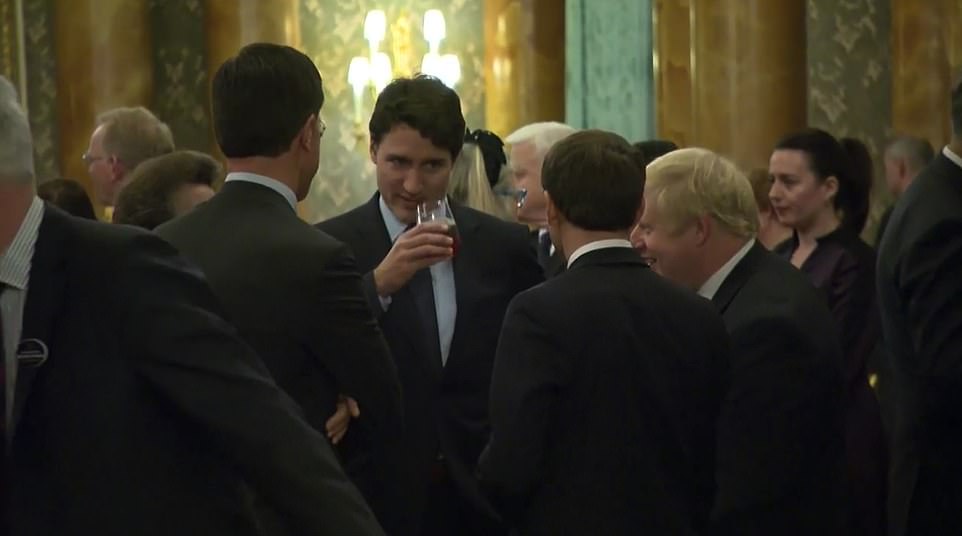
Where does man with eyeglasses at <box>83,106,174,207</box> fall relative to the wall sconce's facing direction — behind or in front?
in front

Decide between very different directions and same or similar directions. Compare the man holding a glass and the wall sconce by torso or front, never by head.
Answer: same or similar directions

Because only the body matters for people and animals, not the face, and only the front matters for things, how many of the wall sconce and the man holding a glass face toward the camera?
2

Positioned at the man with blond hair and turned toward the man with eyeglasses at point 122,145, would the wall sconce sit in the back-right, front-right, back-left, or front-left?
front-right

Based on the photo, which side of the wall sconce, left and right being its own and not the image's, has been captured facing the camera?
front

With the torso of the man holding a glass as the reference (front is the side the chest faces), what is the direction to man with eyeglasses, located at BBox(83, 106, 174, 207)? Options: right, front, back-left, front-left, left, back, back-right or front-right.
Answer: back-right

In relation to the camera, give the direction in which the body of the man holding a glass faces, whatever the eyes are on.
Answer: toward the camera

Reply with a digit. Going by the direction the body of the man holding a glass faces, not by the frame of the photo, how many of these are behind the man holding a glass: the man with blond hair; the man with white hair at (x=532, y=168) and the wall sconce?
2

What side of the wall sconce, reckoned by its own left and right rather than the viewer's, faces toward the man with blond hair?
front

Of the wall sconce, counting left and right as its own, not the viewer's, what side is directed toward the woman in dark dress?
front

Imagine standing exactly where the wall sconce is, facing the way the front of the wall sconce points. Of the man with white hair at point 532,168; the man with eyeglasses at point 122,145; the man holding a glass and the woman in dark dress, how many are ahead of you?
4

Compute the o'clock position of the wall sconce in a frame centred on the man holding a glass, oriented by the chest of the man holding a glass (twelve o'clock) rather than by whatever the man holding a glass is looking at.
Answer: The wall sconce is roughly at 6 o'clock from the man holding a glass.

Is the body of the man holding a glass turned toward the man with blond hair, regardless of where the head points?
no

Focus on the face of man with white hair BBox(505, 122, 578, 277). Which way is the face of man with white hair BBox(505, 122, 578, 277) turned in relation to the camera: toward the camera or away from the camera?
toward the camera

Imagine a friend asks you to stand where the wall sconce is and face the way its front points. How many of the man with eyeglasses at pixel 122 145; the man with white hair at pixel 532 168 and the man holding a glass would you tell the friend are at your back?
0

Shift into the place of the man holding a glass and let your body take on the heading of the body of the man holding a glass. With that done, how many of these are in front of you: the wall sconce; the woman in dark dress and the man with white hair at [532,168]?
0

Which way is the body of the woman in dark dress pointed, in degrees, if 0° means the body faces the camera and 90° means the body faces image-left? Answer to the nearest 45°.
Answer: approximately 45°

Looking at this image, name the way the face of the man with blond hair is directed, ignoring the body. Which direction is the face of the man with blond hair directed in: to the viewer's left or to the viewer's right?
to the viewer's left
